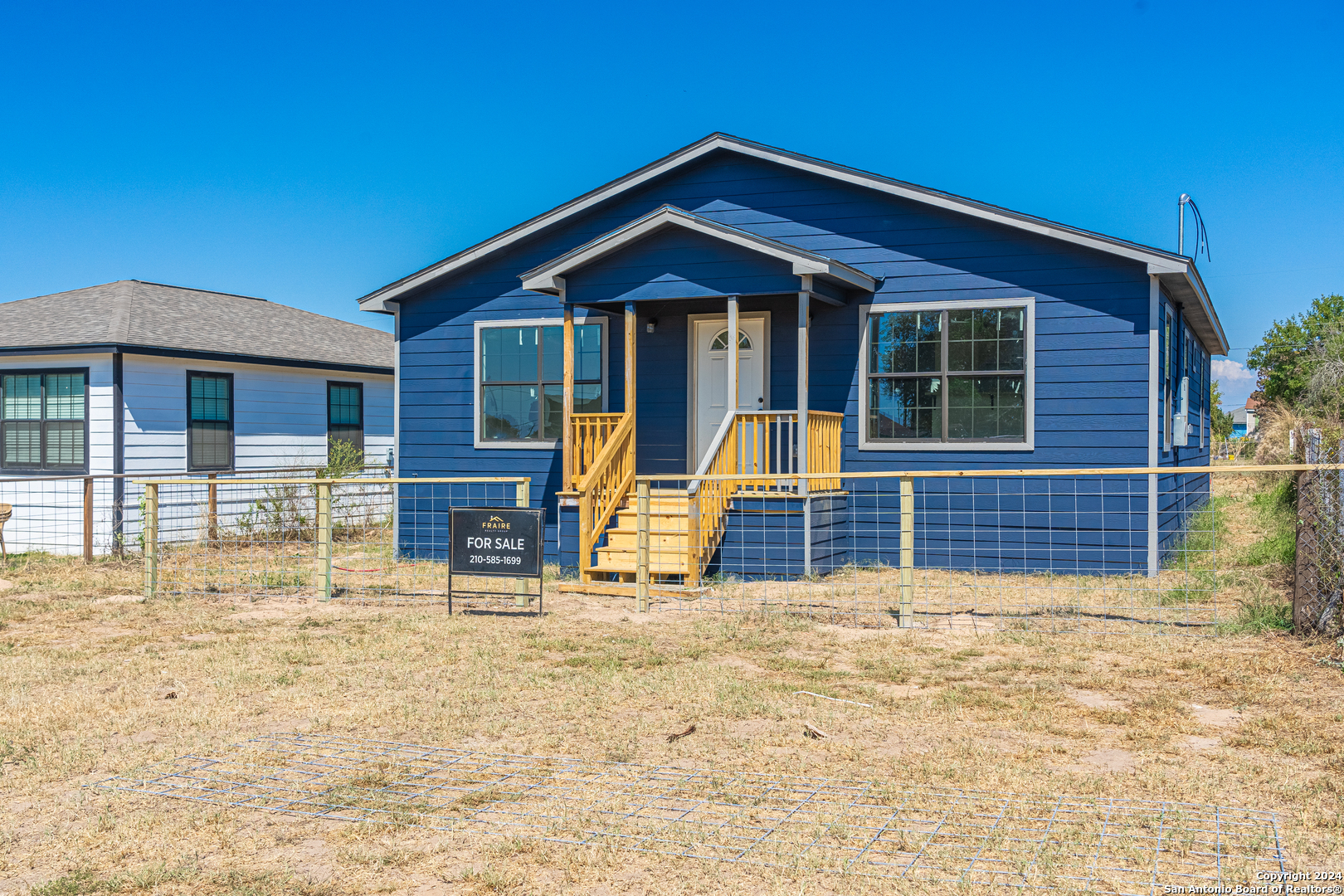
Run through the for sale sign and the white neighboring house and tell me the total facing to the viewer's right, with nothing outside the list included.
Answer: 0

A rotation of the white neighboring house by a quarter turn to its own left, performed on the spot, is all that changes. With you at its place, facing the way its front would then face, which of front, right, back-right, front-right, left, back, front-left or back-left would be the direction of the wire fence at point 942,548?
front

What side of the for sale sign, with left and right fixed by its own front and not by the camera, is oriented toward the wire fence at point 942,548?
left

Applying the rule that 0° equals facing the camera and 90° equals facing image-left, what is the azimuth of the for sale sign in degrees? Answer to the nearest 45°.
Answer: approximately 0°

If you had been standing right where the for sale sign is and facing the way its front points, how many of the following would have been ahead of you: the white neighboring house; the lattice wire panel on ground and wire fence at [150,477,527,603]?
1

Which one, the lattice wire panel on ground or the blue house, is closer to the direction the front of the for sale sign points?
the lattice wire panel on ground

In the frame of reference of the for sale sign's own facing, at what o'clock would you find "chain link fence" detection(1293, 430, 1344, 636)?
The chain link fence is roughly at 10 o'clock from the for sale sign.

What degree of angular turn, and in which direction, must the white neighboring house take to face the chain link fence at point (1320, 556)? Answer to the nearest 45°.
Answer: approximately 90° to its left

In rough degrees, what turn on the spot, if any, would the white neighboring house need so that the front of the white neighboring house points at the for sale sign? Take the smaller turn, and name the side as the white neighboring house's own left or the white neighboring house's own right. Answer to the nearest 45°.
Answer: approximately 45° to the white neighboring house's own left

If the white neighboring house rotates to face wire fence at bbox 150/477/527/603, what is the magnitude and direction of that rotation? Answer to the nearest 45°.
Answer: approximately 90° to its left

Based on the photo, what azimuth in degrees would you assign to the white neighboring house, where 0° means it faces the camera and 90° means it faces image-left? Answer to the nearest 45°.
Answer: approximately 45°

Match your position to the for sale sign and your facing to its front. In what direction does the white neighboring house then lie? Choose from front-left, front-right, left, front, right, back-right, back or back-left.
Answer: back-right
